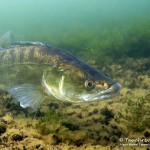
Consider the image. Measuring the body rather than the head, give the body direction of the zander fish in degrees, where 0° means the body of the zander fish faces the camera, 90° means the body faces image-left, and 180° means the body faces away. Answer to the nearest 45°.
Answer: approximately 270°
